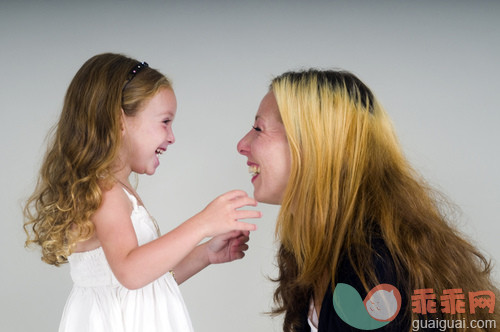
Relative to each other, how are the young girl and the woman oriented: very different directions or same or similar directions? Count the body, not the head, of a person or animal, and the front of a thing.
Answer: very different directions

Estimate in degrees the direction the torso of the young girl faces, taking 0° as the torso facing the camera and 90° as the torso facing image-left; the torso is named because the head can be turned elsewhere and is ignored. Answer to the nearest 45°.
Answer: approximately 270°

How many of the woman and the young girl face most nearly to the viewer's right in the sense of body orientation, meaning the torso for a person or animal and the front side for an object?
1

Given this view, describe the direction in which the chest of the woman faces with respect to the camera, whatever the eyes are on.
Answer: to the viewer's left

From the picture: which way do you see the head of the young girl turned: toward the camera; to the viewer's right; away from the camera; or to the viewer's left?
to the viewer's right

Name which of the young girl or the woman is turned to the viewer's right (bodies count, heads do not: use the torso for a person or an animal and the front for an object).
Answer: the young girl

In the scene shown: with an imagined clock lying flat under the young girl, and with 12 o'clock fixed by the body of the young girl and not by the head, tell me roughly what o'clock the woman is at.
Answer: The woman is roughly at 1 o'clock from the young girl.

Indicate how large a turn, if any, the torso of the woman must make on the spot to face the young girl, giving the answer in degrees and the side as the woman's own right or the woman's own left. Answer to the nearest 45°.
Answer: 0° — they already face them

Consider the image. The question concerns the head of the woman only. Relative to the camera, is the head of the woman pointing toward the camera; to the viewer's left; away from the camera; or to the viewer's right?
to the viewer's left
